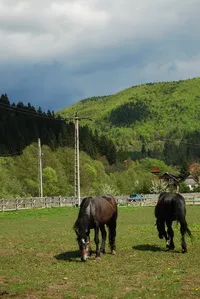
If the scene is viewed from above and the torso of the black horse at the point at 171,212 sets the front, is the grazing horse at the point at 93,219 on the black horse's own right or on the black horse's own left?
on the black horse's own left

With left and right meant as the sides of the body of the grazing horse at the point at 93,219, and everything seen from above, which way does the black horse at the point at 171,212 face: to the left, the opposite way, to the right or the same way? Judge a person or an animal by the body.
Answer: to the right

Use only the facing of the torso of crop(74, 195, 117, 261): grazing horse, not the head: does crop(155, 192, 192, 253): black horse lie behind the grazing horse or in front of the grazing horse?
behind

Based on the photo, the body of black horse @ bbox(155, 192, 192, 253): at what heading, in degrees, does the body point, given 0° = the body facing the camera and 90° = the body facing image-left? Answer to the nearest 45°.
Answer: approximately 135°

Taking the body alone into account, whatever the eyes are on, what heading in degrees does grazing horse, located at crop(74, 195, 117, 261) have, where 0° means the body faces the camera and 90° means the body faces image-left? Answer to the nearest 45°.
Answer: approximately 45°
